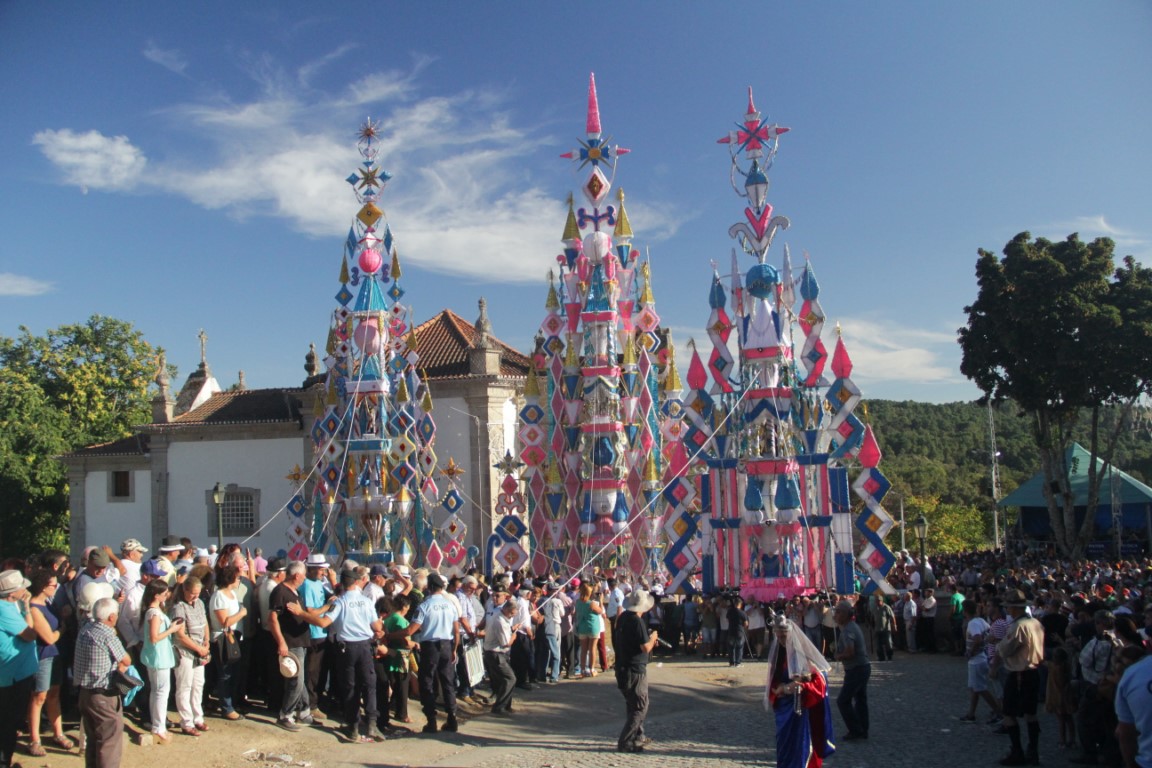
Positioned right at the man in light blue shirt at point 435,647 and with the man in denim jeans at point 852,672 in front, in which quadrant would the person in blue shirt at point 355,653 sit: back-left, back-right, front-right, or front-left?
back-right

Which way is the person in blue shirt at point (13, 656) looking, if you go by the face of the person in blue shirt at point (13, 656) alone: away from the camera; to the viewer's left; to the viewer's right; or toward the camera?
to the viewer's right

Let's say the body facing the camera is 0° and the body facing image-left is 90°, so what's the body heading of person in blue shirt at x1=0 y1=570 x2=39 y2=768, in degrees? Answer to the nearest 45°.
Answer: approximately 270°

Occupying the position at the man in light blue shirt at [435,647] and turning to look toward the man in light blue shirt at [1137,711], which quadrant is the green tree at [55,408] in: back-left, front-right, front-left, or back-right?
back-left

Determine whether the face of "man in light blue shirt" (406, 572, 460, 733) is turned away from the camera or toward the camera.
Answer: away from the camera
